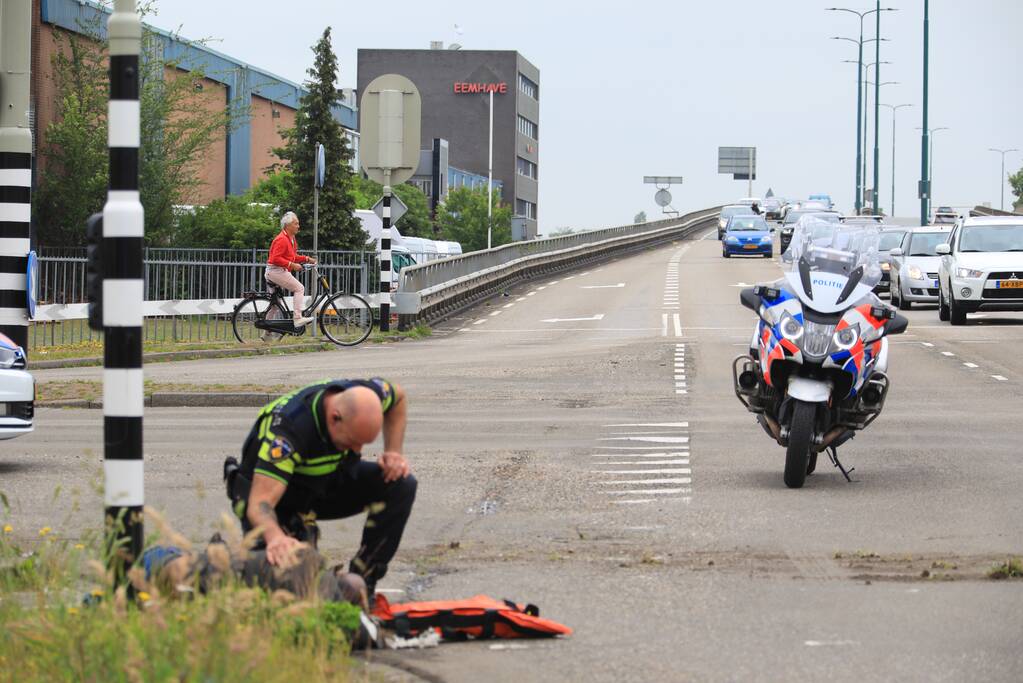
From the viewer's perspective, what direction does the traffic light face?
to the viewer's left

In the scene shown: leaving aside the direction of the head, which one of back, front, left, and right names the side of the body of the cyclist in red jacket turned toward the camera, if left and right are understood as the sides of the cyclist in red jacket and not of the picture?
right

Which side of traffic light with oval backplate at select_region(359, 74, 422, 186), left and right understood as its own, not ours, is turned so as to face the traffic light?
back

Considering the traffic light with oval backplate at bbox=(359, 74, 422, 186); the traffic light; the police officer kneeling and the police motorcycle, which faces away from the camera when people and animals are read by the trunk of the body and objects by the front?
the traffic light with oval backplate

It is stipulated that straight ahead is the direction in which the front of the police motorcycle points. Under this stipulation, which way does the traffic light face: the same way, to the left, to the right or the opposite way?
to the right

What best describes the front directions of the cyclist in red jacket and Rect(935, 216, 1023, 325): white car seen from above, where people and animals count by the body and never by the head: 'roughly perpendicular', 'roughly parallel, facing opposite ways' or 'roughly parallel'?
roughly perpendicular

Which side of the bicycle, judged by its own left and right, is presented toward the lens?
right

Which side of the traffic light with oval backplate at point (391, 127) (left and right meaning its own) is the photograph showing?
back

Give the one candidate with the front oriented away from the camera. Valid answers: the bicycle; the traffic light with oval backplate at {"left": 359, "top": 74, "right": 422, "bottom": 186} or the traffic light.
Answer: the traffic light with oval backplate

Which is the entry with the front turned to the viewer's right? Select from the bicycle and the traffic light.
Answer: the bicycle

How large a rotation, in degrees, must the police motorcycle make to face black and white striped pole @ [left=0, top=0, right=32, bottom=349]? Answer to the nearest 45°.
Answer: approximately 90° to its right

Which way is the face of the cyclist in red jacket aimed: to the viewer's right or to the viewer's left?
to the viewer's right

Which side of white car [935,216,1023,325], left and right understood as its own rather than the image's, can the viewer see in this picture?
front

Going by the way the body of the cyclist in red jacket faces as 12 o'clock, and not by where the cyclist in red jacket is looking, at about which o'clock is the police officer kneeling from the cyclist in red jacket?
The police officer kneeling is roughly at 3 o'clock from the cyclist in red jacket.

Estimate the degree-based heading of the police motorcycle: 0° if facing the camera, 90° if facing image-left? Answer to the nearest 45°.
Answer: approximately 0°
